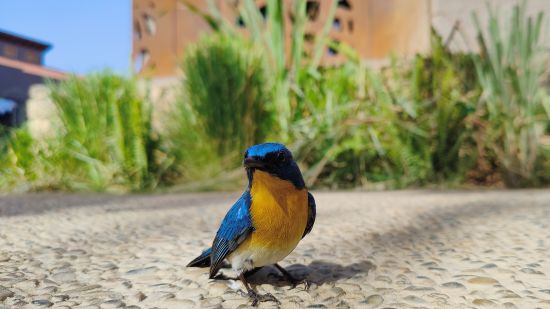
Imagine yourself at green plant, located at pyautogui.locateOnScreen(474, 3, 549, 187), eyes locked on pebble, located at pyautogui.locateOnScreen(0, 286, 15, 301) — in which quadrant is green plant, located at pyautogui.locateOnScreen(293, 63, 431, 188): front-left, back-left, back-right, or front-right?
front-right

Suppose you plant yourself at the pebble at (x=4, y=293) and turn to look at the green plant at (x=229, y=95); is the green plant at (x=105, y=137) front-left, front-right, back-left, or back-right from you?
front-left

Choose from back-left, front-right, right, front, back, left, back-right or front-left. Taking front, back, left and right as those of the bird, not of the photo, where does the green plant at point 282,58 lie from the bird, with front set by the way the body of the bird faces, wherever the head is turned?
back-left

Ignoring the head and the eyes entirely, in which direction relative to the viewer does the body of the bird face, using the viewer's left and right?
facing the viewer and to the right of the viewer

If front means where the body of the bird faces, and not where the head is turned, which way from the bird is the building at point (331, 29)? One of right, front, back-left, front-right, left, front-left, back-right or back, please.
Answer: back-left

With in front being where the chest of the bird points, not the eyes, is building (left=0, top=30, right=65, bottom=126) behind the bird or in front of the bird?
behind

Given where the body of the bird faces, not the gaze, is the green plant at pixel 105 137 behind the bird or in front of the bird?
behind

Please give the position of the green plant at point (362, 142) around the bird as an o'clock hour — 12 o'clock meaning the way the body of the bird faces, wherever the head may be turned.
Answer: The green plant is roughly at 8 o'clock from the bird.
